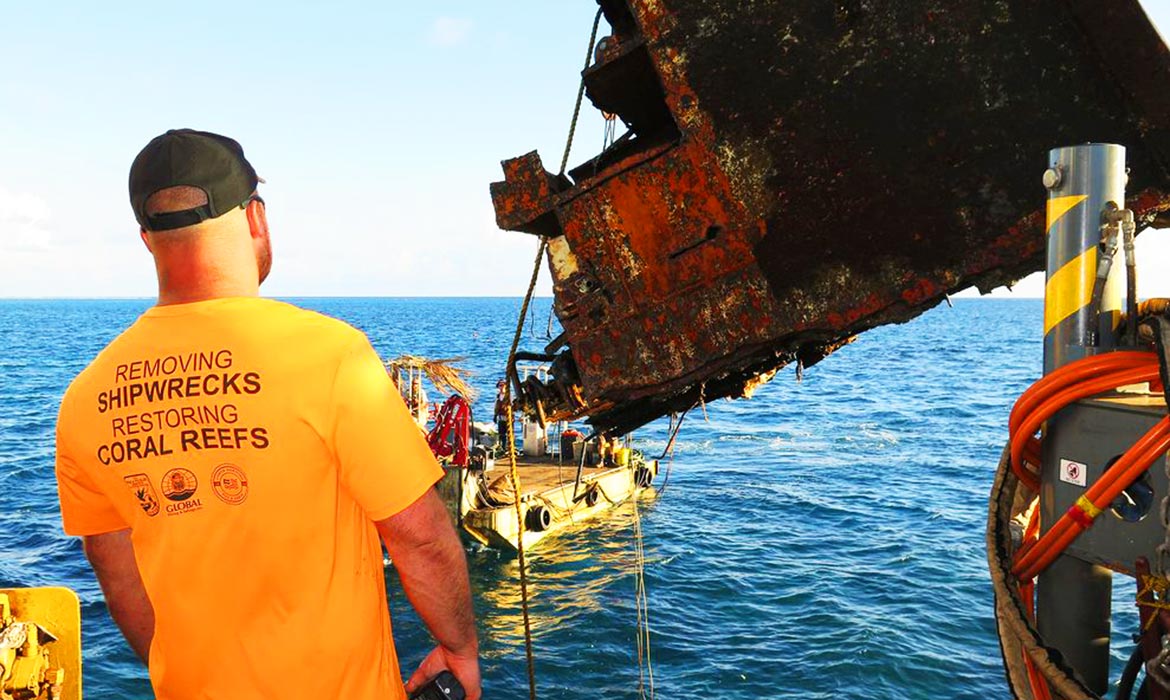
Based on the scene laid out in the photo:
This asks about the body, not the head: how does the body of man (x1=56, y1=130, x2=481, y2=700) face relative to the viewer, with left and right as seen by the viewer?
facing away from the viewer and to the right of the viewer

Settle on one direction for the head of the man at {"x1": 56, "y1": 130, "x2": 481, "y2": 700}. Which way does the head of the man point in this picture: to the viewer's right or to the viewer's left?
to the viewer's right

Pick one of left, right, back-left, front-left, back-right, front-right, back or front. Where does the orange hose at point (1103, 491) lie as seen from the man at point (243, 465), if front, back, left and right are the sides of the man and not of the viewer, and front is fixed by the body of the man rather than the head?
front-right

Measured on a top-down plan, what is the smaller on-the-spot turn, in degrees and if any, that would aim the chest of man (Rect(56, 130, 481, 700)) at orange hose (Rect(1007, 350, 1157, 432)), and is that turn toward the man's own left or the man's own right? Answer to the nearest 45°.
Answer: approximately 45° to the man's own right

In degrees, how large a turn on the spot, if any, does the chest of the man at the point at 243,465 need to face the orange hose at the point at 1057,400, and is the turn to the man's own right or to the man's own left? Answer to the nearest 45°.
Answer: approximately 45° to the man's own right
